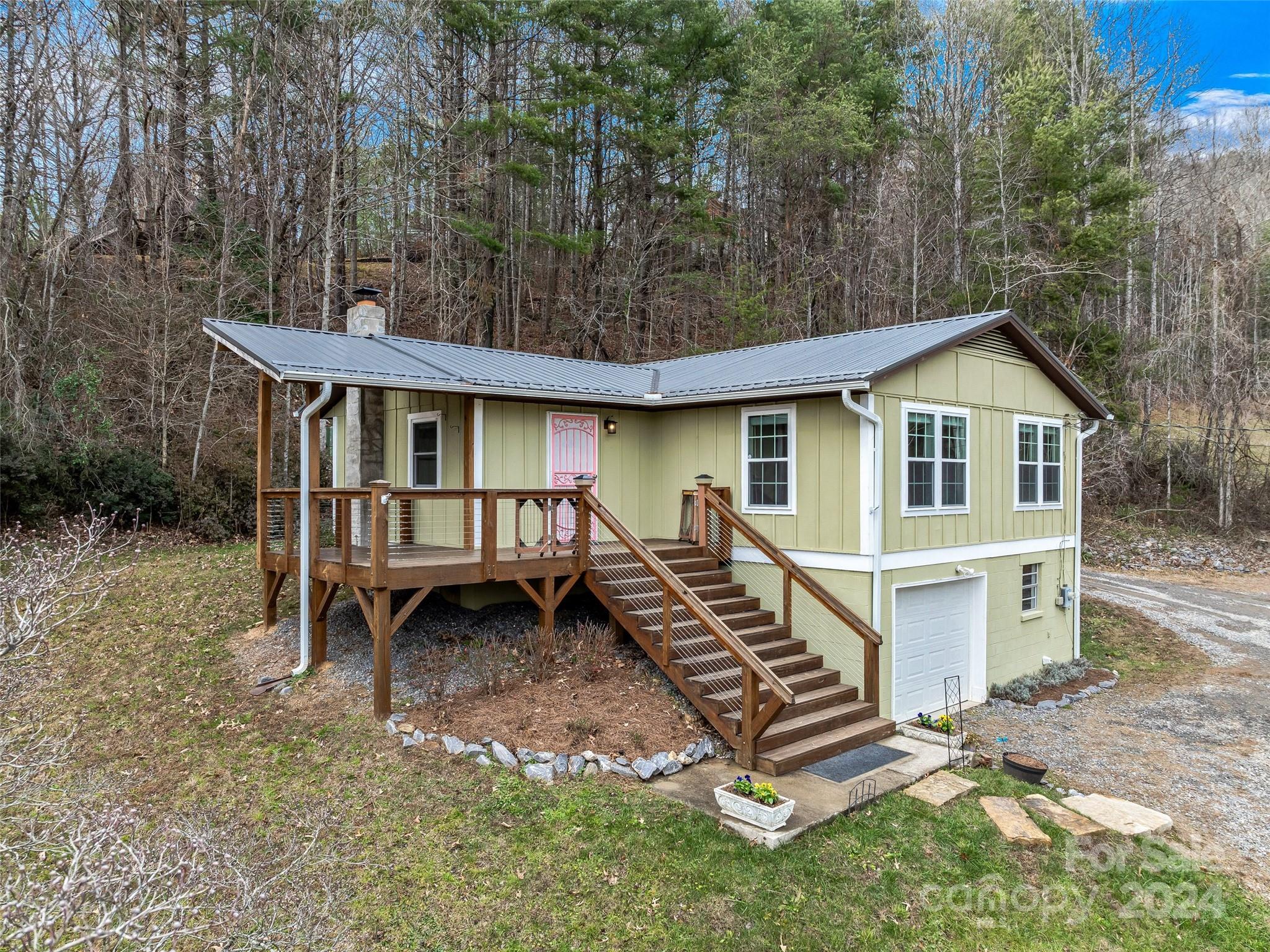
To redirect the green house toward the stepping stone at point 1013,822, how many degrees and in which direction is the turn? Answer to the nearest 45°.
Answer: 0° — it already faces it

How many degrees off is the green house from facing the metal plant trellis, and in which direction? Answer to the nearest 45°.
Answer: approximately 45° to its left

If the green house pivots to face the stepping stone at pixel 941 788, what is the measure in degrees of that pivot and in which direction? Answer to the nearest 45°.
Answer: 0° — it already faces it

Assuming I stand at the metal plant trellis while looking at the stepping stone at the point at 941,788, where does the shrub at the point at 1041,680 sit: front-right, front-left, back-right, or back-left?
back-left

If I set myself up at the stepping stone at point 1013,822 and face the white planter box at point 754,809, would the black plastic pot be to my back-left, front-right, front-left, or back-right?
back-right
